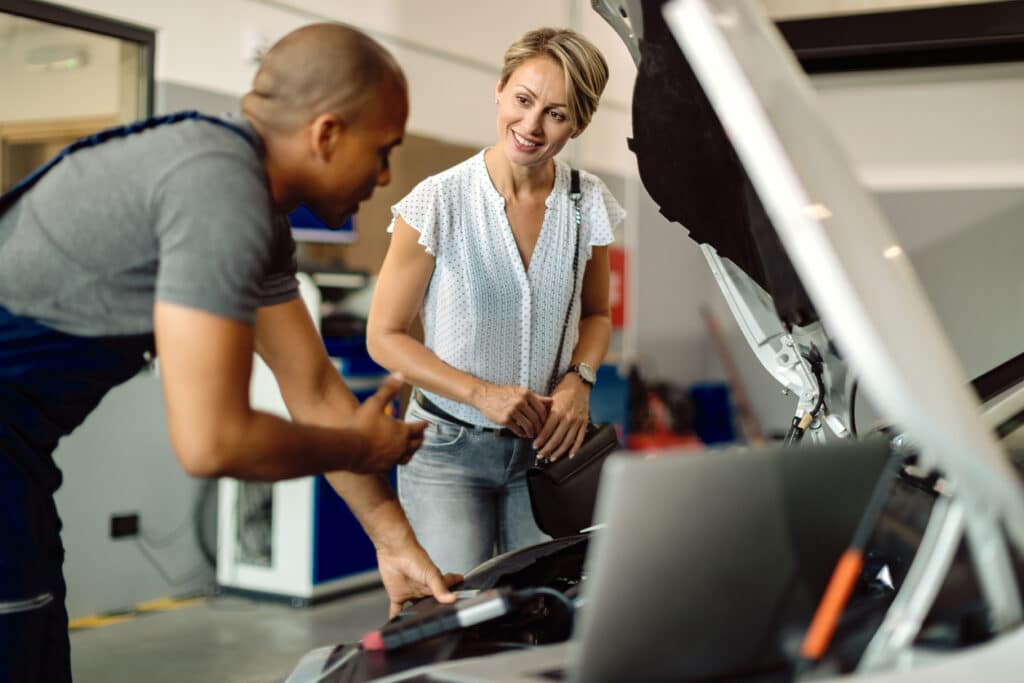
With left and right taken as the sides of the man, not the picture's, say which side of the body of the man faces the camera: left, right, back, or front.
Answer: right

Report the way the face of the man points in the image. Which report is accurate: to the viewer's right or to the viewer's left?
to the viewer's right

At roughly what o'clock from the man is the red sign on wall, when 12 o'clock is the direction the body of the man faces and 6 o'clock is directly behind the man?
The red sign on wall is roughly at 10 o'clock from the man.

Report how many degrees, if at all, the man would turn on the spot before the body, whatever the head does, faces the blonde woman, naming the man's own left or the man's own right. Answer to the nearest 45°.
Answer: approximately 45° to the man's own left
